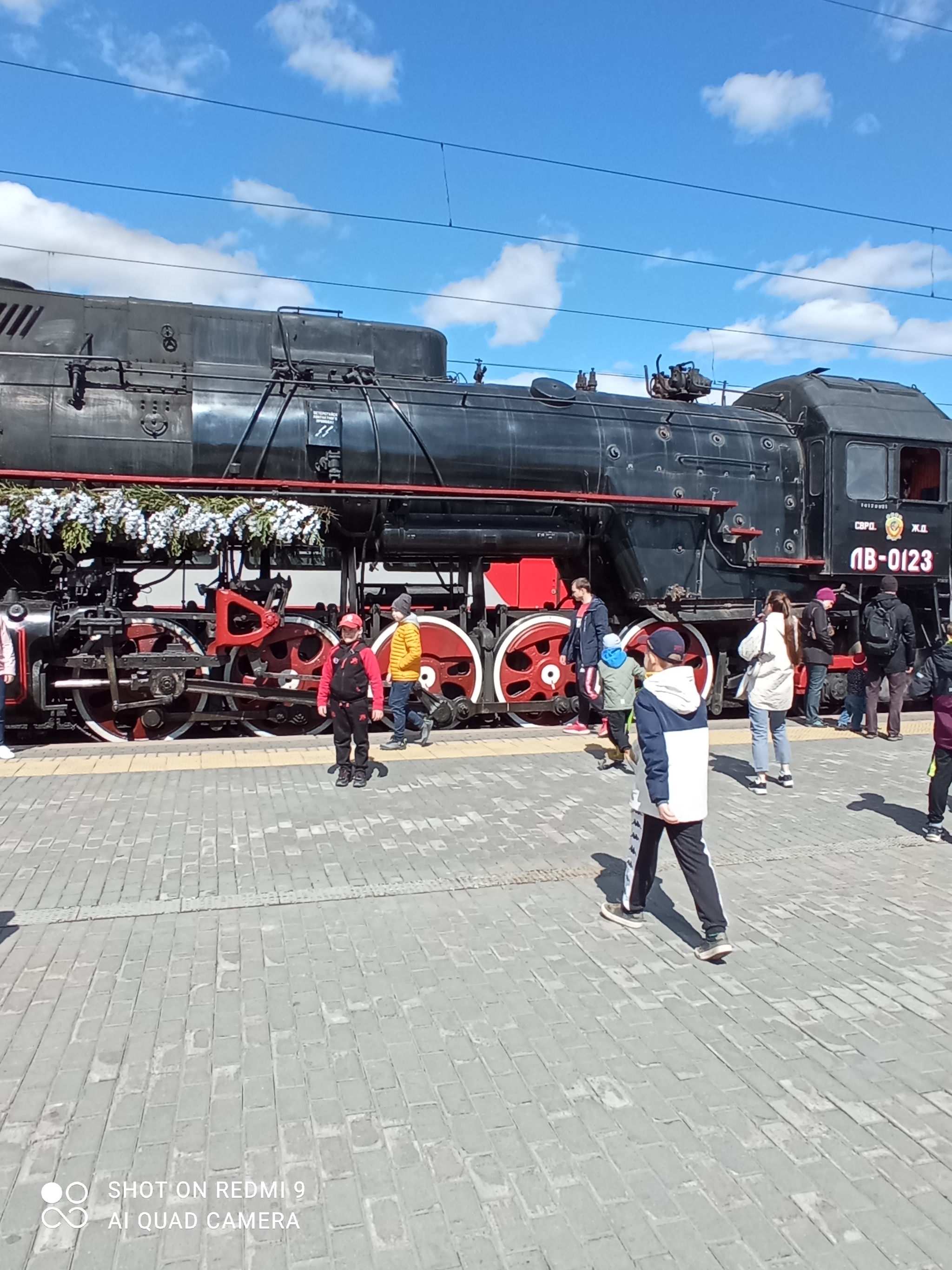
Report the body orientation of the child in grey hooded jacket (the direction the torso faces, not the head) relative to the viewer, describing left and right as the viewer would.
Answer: facing away from the viewer and to the left of the viewer

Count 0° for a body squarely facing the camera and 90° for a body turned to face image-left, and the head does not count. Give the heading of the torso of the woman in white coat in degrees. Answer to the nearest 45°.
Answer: approximately 135°

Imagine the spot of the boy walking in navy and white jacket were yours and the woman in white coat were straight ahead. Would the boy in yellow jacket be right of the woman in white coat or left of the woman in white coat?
left

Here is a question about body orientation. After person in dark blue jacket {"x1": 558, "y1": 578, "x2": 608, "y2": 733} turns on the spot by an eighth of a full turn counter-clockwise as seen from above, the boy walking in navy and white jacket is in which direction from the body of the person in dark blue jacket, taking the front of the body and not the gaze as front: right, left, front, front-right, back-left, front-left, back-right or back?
front

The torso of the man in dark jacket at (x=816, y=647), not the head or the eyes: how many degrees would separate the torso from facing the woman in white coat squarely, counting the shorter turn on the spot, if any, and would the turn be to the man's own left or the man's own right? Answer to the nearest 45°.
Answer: approximately 90° to the man's own right

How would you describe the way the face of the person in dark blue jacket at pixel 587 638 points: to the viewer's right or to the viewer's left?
to the viewer's left

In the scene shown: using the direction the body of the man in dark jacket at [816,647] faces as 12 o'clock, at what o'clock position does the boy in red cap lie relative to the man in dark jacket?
The boy in red cap is roughly at 4 o'clock from the man in dark jacket.

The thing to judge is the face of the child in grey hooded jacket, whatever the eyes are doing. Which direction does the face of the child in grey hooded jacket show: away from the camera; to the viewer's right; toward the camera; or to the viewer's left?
away from the camera

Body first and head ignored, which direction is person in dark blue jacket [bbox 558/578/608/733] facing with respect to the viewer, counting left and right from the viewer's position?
facing the viewer and to the left of the viewer

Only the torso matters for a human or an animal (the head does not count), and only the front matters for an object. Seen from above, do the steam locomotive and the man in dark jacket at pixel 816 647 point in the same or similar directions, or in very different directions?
very different directions
